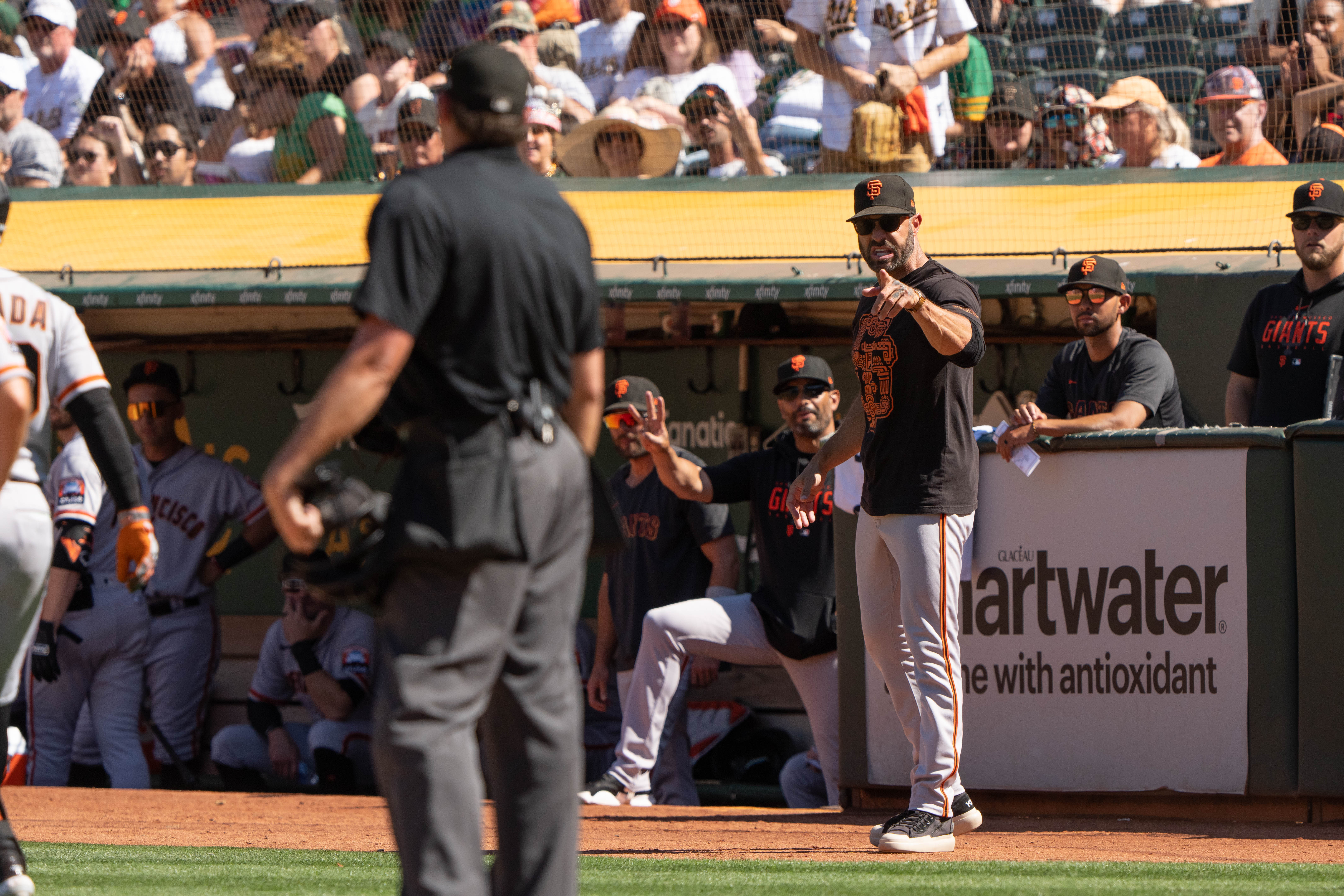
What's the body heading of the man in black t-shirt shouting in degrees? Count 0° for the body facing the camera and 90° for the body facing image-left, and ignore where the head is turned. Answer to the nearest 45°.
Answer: approximately 45°

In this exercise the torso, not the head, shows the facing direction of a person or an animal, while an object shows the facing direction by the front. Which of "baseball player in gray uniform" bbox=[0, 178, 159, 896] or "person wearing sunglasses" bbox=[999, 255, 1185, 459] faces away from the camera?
the baseball player in gray uniform

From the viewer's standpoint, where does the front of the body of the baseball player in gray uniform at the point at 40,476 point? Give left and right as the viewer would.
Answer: facing away from the viewer

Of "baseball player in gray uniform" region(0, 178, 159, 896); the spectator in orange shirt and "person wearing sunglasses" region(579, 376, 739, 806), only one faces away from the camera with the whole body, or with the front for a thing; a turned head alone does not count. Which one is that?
the baseball player in gray uniform

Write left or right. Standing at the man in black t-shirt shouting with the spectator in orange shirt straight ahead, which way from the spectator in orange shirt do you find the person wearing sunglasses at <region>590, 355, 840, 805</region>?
left

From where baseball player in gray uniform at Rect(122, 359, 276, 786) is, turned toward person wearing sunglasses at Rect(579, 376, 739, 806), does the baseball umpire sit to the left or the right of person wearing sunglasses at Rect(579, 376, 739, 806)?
right
